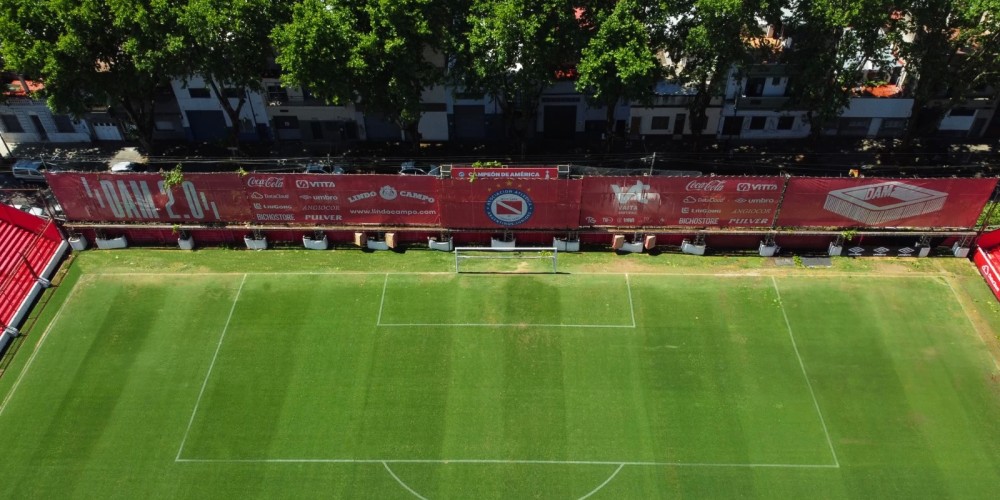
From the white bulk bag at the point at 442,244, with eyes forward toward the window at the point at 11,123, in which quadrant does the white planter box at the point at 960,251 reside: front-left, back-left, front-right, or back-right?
back-right

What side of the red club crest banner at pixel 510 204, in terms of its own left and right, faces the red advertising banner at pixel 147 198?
right

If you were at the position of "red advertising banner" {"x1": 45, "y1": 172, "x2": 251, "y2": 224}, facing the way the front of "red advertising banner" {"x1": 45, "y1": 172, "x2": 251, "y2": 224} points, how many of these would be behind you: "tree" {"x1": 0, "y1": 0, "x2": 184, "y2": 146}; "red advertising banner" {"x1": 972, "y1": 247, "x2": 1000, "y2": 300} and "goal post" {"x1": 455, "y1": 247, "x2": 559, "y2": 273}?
1

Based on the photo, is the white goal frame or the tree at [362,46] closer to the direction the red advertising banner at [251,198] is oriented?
the white goal frame

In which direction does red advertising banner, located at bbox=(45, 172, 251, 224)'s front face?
toward the camera

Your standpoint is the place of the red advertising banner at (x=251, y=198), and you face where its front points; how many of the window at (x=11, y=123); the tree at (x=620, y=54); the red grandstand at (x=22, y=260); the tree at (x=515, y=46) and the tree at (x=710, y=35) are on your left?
3

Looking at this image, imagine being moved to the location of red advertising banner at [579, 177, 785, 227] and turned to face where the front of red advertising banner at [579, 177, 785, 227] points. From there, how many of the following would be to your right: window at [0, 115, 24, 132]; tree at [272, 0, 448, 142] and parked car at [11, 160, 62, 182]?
3

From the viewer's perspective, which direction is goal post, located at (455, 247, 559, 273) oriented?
toward the camera

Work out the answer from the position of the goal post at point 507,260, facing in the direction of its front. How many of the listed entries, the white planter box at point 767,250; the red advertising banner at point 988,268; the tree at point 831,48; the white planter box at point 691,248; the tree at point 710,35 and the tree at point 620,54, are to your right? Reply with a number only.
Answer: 0

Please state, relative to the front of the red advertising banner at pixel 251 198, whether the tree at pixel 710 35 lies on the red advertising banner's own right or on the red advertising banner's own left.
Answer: on the red advertising banner's own left

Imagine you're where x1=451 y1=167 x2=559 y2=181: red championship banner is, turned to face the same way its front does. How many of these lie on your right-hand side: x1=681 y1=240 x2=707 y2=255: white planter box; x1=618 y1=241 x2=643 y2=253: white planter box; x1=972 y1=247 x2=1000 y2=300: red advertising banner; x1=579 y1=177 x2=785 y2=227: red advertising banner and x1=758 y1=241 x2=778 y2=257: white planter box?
0

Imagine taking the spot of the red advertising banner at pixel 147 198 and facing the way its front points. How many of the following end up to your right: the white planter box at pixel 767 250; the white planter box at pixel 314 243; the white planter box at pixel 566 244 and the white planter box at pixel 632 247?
0

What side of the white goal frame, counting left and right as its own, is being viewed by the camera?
front

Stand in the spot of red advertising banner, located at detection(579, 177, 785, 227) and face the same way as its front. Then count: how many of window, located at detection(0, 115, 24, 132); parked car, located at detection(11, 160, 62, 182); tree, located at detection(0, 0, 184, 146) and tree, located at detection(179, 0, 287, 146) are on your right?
4

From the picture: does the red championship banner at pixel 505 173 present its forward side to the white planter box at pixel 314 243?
no

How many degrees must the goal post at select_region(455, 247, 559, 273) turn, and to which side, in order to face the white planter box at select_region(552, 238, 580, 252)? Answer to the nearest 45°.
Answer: approximately 90° to its left
